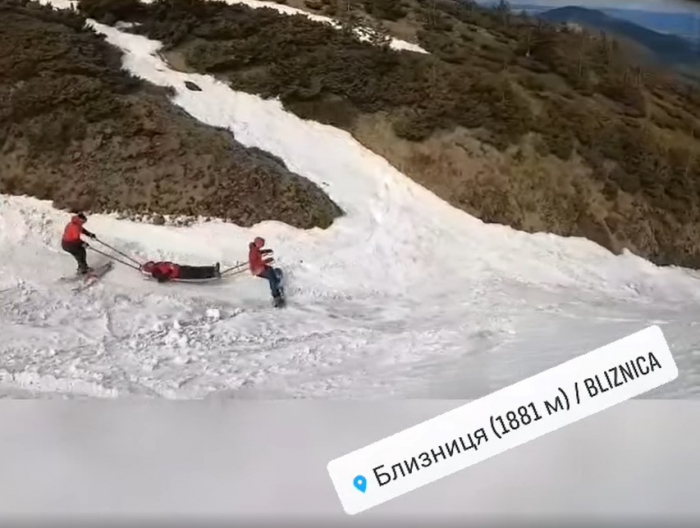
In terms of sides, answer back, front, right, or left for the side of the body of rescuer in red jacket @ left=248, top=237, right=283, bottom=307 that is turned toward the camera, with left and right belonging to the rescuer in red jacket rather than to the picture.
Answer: right

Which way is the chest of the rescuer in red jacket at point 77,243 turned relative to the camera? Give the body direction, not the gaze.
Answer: to the viewer's right
